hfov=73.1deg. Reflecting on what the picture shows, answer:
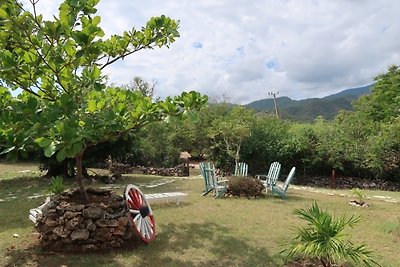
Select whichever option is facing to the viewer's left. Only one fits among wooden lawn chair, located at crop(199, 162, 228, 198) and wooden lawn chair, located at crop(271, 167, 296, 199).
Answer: wooden lawn chair, located at crop(271, 167, 296, 199)

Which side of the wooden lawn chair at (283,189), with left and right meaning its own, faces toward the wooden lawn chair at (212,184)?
front

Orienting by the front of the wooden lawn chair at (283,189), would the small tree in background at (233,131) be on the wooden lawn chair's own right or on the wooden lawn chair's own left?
on the wooden lawn chair's own right

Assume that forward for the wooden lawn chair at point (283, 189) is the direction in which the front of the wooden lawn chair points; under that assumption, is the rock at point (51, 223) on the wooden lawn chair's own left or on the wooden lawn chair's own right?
on the wooden lawn chair's own left

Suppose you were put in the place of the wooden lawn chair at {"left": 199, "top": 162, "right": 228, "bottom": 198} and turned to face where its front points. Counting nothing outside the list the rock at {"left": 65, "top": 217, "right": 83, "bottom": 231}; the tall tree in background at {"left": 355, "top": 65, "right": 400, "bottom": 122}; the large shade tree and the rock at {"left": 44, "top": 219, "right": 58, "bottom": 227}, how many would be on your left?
1

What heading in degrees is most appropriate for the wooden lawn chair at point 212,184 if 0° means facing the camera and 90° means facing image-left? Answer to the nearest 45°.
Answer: approximately 315°

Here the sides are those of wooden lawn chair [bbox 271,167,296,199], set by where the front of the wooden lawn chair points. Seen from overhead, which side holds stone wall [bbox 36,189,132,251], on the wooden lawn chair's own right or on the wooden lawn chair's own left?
on the wooden lawn chair's own left

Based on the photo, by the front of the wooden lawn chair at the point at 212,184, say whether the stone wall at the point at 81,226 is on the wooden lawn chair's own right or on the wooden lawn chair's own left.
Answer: on the wooden lawn chair's own right

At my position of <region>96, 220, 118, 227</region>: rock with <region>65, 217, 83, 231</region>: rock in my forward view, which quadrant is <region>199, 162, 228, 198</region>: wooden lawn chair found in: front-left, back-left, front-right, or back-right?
back-right

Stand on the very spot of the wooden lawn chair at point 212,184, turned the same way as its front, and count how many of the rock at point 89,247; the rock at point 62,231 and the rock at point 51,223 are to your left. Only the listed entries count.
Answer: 0

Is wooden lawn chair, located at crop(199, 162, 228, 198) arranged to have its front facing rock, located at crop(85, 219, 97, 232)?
no

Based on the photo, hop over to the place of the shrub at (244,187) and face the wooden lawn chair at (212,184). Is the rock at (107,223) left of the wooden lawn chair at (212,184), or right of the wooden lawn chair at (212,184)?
left

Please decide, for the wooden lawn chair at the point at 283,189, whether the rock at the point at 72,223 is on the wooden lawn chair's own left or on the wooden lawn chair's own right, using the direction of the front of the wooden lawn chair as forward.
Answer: on the wooden lawn chair's own left

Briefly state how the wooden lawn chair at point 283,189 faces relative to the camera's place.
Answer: facing to the left of the viewer
